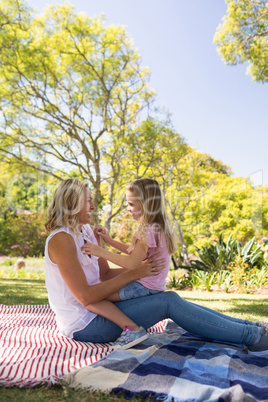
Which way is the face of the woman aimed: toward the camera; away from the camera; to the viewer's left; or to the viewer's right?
to the viewer's right

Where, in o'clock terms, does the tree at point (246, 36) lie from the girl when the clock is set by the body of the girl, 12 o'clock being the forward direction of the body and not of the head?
The tree is roughly at 4 o'clock from the girl.

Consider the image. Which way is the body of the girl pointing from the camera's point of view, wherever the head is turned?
to the viewer's left

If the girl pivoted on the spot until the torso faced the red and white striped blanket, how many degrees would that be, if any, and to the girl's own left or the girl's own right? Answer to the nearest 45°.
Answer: approximately 45° to the girl's own left

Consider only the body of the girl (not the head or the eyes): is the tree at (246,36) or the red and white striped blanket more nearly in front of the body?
the red and white striped blanket

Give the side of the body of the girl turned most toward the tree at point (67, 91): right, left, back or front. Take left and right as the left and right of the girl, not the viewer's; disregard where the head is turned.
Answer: right

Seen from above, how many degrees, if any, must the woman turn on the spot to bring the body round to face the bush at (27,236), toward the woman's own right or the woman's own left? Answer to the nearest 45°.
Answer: approximately 90° to the woman's own left

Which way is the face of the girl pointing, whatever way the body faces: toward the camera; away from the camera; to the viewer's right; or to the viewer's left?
to the viewer's left

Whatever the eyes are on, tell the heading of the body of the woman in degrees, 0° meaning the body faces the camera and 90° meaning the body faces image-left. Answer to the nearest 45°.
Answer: approximately 270°

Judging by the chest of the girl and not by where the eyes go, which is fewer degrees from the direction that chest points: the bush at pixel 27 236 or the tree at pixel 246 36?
the bush
